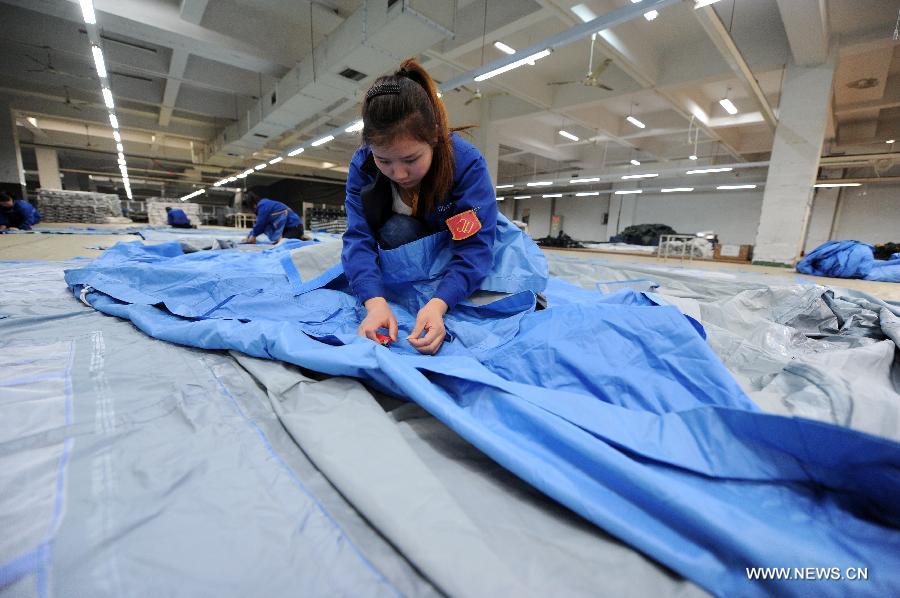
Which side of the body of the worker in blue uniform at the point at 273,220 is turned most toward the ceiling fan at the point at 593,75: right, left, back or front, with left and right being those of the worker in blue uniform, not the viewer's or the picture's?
back

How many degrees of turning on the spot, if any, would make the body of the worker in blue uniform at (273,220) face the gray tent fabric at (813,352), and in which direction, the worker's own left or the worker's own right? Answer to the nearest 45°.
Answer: approximately 90° to the worker's own left

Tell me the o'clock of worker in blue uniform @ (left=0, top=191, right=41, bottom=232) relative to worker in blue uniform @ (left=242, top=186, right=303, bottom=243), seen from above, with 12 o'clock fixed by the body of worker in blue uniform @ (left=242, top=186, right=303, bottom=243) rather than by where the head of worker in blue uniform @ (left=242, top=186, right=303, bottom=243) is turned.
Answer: worker in blue uniform @ (left=0, top=191, right=41, bottom=232) is roughly at 1 o'clock from worker in blue uniform @ (left=242, top=186, right=303, bottom=243).

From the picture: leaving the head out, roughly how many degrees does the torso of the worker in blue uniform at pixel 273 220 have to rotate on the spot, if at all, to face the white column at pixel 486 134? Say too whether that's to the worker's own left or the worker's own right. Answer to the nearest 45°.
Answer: approximately 135° to the worker's own right

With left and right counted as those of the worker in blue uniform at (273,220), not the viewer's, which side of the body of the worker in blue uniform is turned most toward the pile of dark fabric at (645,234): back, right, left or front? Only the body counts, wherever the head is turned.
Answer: back

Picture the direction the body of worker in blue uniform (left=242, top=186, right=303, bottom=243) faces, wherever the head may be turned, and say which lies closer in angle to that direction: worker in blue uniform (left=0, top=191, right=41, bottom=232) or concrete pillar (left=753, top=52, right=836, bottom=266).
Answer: the worker in blue uniform

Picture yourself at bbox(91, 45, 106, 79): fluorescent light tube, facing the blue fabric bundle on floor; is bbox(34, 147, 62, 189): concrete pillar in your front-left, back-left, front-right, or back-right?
back-left

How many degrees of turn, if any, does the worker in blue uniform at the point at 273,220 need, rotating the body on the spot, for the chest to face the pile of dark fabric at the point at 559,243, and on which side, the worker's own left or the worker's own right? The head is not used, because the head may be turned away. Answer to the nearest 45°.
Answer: approximately 180°

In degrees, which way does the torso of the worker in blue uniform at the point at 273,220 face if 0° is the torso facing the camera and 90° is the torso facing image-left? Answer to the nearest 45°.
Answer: approximately 90°

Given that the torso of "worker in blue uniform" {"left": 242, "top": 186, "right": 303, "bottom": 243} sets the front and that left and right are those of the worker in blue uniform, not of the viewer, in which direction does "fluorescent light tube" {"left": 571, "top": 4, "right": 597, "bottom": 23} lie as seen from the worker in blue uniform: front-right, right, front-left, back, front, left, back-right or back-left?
back-left

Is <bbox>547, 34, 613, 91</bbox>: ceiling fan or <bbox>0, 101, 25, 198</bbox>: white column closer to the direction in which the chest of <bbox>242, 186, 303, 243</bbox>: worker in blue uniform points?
the white column

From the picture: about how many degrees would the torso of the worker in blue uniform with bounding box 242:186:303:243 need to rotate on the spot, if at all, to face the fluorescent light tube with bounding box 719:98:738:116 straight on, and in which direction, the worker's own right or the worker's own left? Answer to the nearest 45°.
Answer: approximately 180°
